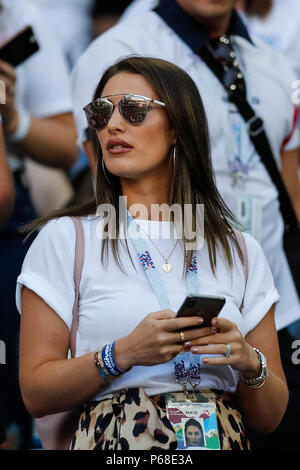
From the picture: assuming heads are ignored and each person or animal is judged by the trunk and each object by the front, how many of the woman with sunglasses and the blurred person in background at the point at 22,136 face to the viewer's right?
0

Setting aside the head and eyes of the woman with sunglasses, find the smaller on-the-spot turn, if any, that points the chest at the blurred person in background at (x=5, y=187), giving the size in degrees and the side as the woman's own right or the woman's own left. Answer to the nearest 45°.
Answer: approximately 135° to the woman's own right

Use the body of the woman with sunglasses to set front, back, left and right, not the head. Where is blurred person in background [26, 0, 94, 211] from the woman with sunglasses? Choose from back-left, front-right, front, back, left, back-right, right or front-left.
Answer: back

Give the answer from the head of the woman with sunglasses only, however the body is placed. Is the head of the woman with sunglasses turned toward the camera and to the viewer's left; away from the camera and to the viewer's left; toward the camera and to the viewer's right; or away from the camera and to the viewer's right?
toward the camera and to the viewer's left

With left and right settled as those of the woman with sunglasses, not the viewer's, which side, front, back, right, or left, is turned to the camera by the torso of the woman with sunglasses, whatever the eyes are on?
front

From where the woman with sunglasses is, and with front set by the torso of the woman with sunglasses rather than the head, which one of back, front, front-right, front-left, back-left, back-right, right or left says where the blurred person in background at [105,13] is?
back

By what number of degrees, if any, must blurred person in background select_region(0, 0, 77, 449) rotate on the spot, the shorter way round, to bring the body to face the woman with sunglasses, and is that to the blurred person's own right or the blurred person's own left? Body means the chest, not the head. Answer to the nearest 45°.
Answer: approximately 45° to the blurred person's own left

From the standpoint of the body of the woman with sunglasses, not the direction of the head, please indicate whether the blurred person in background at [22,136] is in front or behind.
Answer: behind

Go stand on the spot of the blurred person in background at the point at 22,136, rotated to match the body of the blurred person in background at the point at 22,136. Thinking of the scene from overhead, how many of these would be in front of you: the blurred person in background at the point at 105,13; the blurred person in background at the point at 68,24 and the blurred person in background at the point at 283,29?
0

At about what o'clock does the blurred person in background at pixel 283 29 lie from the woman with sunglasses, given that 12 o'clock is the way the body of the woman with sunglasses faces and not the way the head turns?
The blurred person in background is roughly at 7 o'clock from the woman with sunglasses.

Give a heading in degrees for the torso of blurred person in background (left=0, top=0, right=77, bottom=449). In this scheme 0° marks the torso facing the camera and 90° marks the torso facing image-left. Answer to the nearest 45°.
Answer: approximately 45°

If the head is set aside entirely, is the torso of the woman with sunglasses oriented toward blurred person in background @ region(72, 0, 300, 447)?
no
